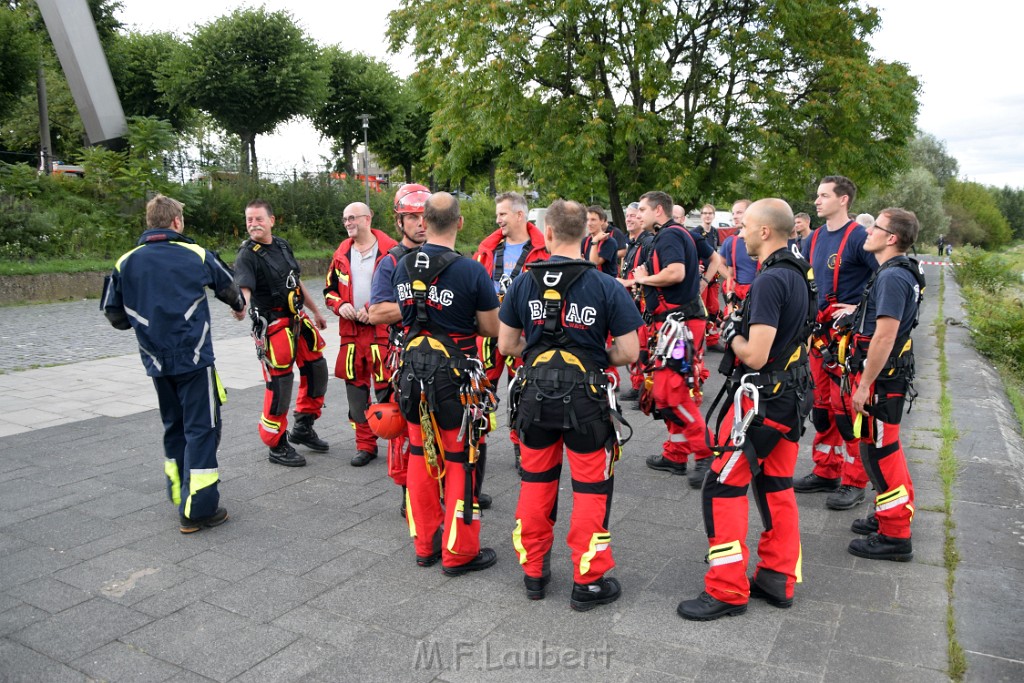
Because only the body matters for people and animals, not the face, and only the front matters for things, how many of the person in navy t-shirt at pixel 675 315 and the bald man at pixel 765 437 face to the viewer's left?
2

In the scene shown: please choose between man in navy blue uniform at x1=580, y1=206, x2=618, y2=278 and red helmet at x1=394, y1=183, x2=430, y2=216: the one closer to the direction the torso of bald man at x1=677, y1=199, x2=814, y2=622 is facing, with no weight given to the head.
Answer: the red helmet

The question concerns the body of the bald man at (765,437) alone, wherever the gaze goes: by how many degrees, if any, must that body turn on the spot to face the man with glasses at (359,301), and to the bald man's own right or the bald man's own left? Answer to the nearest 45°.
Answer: approximately 45° to the bald man's own right

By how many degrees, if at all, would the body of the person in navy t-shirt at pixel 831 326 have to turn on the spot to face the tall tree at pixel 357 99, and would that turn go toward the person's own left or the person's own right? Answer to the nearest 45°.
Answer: approximately 90° to the person's own right

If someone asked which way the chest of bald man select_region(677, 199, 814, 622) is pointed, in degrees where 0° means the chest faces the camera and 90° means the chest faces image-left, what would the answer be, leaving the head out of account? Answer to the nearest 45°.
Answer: approximately 90°

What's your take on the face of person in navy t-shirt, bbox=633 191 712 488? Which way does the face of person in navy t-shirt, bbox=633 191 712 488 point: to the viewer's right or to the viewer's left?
to the viewer's left

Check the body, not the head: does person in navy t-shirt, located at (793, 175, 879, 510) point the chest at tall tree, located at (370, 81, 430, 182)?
no

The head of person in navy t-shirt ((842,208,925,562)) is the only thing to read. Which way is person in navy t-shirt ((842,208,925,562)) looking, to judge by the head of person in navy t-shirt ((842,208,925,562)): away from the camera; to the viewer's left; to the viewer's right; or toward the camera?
to the viewer's left

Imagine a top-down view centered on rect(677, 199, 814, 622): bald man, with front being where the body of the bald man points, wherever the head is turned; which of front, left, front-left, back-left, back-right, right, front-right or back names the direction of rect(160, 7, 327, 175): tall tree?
front-right

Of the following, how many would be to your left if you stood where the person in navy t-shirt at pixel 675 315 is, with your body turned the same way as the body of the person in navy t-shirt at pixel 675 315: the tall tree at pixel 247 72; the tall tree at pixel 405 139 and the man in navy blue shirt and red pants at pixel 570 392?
1

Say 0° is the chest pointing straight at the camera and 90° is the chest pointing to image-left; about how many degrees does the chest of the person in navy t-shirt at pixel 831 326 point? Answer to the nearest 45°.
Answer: approximately 45°

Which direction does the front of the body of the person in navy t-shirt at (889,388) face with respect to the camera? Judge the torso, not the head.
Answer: to the viewer's left

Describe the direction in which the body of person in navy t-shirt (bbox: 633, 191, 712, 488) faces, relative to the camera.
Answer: to the viewer's left

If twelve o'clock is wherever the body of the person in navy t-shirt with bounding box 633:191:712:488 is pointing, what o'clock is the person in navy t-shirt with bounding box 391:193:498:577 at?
the person in navy t-shirt with bounding box 391:193:498:577 is roughly at 10 o'clock from the person in navy t-shirt with bounding box 633:191:712:488.

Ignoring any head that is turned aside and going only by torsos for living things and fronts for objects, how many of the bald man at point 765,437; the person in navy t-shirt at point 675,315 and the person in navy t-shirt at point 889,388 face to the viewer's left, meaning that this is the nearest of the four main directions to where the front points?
3

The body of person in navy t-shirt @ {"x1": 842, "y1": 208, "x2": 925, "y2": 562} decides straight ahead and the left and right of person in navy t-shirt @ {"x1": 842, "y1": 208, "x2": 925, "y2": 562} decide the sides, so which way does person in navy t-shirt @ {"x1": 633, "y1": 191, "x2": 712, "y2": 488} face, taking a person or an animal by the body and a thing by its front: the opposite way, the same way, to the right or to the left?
the same way

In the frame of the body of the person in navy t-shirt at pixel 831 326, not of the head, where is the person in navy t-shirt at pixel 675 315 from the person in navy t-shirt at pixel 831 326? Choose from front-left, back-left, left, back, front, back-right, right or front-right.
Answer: front-right

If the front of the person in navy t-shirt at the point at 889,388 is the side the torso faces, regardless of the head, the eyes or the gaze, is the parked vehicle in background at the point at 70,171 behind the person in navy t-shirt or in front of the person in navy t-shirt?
in front
